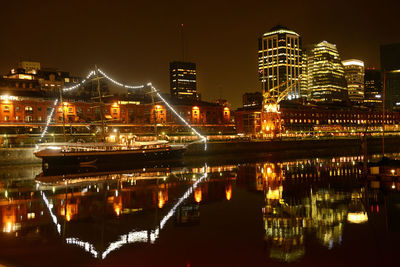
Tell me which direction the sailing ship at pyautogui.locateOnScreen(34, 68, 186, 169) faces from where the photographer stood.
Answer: facing to the right of the viewer
